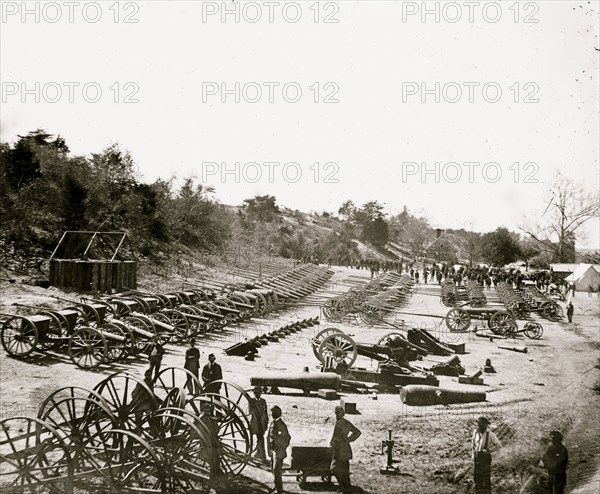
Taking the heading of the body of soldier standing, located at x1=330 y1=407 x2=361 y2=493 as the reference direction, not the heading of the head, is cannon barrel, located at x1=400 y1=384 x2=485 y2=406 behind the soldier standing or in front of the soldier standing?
behind

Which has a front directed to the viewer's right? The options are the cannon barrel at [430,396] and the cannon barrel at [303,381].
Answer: the cannon barrel at [430,396]

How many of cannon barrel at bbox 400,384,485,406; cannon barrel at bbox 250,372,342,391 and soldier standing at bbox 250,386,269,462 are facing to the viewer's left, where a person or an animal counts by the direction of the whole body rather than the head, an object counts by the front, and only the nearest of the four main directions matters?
1

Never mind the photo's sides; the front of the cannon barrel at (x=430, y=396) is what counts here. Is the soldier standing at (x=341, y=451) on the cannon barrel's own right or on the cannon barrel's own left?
on the cannon barrel's own right

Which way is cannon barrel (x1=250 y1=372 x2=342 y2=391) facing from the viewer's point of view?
to the viewer's left

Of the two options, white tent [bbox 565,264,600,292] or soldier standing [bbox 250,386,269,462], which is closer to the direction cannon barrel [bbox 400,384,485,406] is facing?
the white tent

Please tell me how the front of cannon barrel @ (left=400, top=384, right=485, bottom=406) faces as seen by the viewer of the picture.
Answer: facing to the right of the viewer

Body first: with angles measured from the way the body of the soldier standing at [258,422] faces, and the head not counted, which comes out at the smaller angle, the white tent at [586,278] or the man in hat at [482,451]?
the man in hat

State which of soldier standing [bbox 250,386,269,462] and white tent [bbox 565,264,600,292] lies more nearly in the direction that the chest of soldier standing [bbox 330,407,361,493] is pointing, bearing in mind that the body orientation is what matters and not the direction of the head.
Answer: the soldier standing

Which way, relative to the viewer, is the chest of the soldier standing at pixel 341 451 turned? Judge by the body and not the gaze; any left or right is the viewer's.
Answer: facing the viewer and to the left of the viewer

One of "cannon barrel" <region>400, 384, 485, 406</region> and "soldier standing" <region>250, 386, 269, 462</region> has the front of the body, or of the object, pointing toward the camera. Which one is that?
the soldier standing

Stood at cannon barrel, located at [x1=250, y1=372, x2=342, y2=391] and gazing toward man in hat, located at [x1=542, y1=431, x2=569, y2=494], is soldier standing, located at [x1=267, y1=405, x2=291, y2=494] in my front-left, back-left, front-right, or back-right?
front-right

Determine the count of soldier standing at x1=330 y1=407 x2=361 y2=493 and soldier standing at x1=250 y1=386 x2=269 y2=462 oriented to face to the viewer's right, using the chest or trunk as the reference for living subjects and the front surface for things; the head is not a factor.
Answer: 0

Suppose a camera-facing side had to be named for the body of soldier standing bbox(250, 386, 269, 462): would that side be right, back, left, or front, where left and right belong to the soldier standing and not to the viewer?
front

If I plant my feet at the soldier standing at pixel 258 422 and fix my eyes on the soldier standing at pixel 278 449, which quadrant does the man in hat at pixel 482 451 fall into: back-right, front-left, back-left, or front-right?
front-left

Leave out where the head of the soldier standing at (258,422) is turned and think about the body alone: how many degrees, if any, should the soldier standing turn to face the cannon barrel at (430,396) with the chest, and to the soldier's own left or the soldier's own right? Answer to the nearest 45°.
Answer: approximately 135° to the soldier's own left
